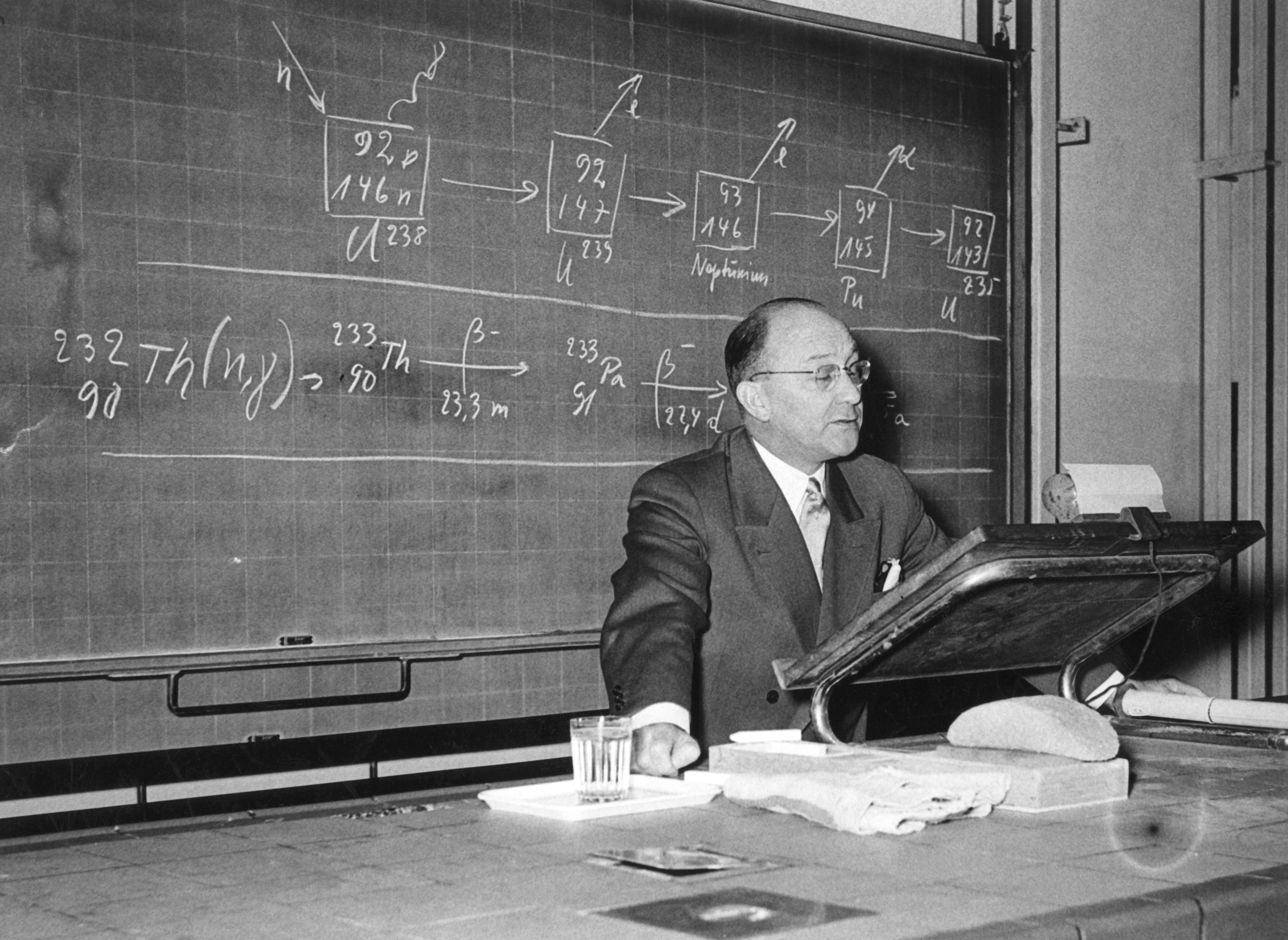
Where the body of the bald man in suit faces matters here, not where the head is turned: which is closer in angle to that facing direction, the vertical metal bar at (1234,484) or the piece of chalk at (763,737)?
the piece of chalk

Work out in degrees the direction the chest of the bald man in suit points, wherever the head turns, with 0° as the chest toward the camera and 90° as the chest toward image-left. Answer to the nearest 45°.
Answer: approximately 315°

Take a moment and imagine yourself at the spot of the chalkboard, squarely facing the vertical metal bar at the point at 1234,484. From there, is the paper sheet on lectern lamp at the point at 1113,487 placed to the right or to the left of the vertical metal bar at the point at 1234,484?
right

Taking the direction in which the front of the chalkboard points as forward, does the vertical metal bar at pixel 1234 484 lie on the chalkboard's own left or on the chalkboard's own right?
on the chalkboard's own left

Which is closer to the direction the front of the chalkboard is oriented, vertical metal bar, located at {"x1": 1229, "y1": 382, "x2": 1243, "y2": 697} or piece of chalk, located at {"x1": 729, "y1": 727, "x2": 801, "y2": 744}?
the piece of chalk

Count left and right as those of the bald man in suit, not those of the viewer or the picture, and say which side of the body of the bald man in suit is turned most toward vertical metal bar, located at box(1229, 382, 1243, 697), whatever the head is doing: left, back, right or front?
left

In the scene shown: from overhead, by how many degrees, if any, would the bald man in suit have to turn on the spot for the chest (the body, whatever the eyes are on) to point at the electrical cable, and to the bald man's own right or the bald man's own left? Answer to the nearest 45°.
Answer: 0° — they already face it

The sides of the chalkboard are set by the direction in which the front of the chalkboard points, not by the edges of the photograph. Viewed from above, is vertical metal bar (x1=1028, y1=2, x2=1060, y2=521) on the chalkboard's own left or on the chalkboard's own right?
on the chalkboard's own left

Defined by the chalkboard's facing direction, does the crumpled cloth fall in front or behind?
in front

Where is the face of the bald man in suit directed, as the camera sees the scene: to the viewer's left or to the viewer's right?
to the viewer's right

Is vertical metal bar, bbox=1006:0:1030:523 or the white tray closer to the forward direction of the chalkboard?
the white tray

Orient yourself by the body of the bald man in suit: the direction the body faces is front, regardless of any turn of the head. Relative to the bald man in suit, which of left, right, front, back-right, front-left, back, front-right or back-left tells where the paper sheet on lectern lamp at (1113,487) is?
left
